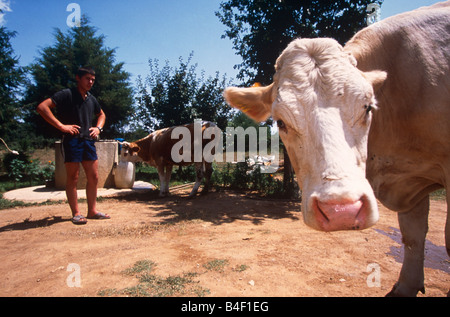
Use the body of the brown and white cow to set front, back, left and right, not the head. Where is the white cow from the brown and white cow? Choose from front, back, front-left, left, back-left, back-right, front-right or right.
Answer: left

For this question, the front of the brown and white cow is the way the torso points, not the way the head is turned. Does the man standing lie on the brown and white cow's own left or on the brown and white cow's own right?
on the brown and white cow's own left

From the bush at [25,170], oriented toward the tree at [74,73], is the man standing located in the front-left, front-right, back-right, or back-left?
back-right

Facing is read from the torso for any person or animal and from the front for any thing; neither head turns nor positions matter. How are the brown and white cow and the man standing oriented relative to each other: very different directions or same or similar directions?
very different directions

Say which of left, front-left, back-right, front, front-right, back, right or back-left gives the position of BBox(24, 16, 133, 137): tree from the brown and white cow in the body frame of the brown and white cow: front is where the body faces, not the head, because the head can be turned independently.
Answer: front-right

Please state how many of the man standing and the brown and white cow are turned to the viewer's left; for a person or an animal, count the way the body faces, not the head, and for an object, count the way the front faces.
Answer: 1

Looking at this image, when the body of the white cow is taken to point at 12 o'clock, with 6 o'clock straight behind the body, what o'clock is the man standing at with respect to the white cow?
The man standing is roughly at 2 o'clock from the white cow.

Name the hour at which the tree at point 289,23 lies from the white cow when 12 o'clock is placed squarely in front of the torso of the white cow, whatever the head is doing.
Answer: The tree is roughly at 4 o'clock from the white cow.

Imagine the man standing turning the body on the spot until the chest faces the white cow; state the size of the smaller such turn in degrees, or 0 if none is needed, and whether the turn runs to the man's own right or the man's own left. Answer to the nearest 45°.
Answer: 0° — they already face it

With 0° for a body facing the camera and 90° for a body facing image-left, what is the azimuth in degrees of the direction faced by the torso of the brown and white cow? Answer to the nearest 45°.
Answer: approximately 90°

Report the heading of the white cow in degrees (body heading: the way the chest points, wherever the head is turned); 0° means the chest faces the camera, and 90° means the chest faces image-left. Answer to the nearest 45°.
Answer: approximately 45°

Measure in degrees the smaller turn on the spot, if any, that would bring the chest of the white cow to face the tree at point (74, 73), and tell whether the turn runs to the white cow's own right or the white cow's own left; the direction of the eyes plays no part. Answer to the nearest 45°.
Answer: approximately 90° to the white cow's own right

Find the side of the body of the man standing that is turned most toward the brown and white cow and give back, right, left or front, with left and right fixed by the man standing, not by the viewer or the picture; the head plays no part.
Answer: left

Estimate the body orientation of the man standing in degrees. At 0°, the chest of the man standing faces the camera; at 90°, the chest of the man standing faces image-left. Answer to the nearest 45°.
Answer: approximately 315°
